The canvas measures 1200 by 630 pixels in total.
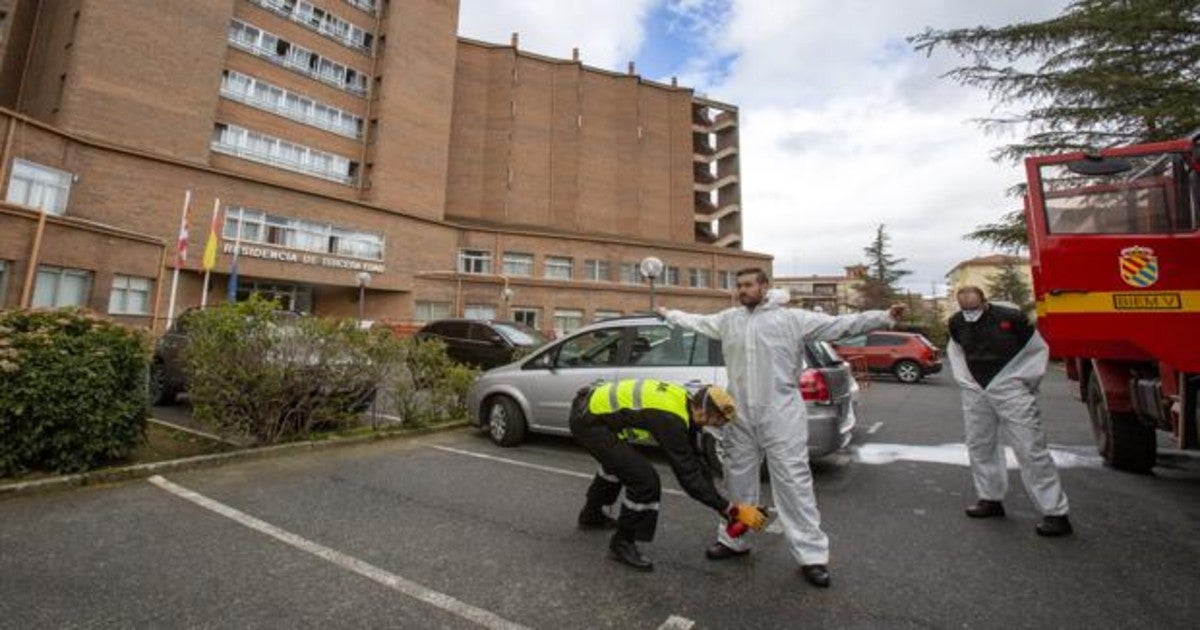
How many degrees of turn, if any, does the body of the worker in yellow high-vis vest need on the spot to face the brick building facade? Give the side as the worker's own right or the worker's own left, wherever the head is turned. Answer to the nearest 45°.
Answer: approximately 135° to the worker's own left

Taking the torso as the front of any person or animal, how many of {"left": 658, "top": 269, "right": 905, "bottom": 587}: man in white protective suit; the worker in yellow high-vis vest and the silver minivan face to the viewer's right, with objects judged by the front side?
1

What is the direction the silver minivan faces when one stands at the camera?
facing away from the viewer and to the left of the viewer

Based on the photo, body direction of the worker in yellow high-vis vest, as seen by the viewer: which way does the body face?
to the viewer's right

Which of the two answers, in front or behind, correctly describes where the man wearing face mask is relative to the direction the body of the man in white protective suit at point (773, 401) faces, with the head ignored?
behind

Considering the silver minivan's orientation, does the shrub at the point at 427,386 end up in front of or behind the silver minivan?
in front

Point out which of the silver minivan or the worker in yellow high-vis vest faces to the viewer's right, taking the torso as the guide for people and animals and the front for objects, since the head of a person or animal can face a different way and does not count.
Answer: the worker in yellow high-vis vest

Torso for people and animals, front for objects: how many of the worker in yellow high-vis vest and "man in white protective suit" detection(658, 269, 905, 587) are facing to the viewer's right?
1

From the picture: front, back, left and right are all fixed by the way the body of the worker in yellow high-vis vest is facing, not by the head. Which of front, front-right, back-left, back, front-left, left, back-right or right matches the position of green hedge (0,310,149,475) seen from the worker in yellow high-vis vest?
back

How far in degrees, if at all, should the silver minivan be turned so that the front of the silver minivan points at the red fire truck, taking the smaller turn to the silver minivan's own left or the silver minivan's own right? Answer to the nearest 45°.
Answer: approximately 135° to the silver minivan's own right

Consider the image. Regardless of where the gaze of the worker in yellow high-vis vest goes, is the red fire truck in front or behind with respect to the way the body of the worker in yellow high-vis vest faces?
in front
